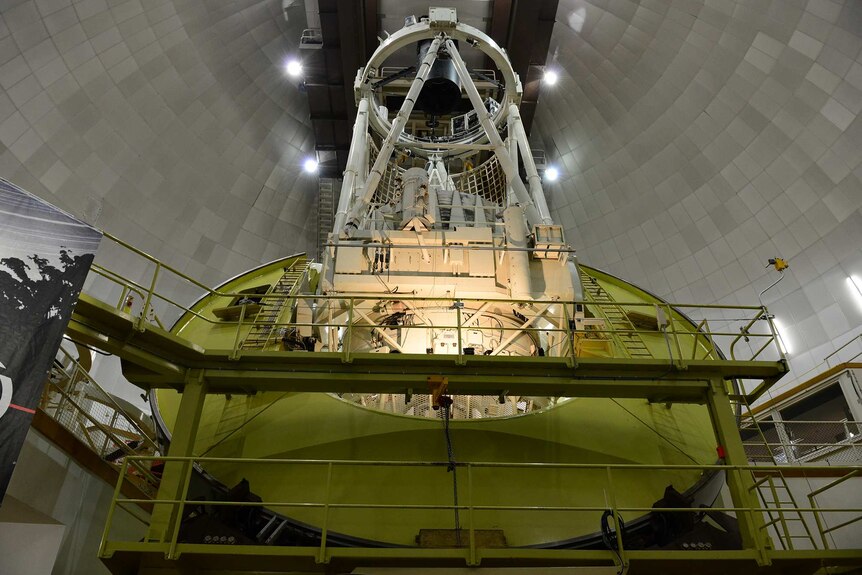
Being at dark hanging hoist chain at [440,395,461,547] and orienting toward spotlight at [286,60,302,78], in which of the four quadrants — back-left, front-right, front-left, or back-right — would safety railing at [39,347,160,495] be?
front-left

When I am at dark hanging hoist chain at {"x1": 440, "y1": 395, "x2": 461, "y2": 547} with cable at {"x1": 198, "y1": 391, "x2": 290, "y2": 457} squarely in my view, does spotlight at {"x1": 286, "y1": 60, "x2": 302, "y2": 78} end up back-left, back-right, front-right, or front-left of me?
front-right

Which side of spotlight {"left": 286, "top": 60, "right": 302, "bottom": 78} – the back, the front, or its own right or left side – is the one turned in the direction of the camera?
front
